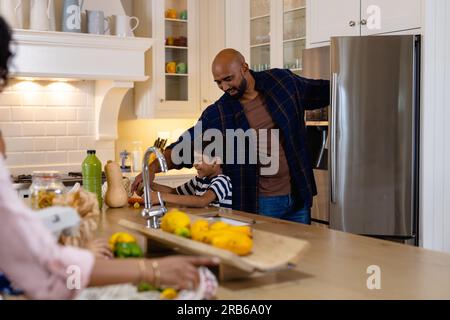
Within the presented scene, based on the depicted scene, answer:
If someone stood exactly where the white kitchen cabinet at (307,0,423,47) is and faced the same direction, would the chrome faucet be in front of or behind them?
in front

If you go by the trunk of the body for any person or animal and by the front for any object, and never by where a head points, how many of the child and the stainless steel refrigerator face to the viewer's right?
0

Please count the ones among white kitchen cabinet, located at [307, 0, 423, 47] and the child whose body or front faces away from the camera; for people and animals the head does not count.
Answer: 0

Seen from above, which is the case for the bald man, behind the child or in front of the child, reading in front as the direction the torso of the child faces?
behind

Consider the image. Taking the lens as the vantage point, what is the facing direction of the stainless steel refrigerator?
facing the viewer and to the left of the viewer

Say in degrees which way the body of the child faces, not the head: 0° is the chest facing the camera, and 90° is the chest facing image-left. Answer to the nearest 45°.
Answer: approximately 45°

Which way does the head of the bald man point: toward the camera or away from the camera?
toward the camera

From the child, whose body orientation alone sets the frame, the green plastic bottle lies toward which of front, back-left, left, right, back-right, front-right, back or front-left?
front-right

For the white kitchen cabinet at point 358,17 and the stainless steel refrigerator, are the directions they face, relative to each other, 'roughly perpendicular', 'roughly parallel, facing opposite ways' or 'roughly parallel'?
roughly parallel

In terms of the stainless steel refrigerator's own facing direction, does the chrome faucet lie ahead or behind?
ahead

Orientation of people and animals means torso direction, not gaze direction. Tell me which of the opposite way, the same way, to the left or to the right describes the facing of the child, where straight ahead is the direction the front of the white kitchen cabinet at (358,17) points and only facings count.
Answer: the same way

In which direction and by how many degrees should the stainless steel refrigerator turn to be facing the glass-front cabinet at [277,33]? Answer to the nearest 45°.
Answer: approximately 90° to its right

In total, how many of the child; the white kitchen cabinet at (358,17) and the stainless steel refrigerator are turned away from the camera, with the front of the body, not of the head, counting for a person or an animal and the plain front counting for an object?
0

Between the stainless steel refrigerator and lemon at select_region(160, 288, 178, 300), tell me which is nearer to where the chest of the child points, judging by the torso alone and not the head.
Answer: the lemon

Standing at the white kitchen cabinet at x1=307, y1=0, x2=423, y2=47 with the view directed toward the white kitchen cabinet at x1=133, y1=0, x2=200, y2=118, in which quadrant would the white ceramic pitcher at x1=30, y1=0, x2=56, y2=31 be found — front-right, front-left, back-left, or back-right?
front-left

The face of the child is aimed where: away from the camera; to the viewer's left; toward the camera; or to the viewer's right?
to the viewer's left

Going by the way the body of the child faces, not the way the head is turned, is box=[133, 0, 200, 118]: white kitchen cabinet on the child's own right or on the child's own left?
on the child's own right

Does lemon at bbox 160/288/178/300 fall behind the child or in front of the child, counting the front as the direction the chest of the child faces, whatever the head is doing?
in front
